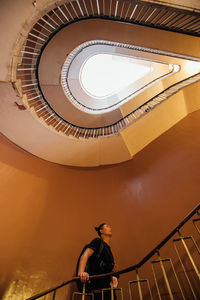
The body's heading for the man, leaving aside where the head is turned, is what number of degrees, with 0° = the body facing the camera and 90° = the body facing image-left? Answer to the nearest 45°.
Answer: approximately 315°
